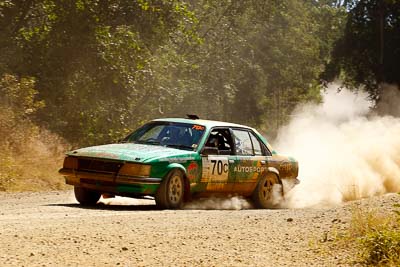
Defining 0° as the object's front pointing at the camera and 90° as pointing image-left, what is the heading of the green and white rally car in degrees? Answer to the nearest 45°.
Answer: approximately 45°

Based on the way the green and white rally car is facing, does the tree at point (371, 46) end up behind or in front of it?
behind

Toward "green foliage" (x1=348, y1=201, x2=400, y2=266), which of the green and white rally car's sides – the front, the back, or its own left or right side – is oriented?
left

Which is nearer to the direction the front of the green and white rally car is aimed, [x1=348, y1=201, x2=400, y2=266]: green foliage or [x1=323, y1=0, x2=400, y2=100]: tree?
the green foliage
